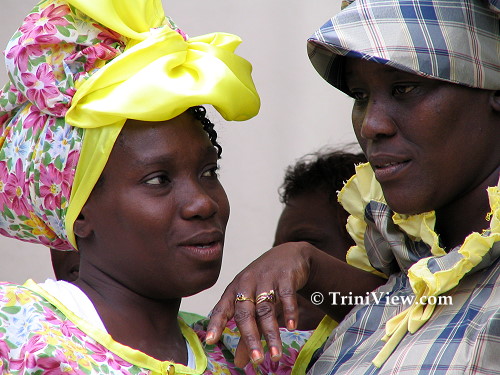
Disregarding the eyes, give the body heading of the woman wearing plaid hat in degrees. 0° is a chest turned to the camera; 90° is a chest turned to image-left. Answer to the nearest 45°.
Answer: approximately 45°

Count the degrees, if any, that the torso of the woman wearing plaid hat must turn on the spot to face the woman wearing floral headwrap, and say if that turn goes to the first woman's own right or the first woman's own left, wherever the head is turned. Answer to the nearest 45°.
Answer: approximately 45° to the first woman's own right
